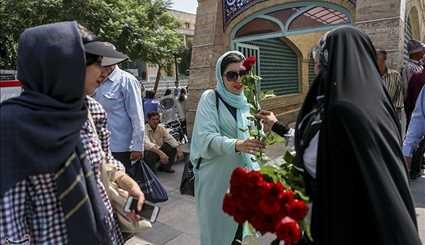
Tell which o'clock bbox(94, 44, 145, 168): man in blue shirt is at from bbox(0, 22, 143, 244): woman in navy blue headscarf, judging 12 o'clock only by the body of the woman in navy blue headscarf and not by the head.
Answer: The man in blue shirt is roughly at 11 o'clock from the woman in navy blue headscarf.

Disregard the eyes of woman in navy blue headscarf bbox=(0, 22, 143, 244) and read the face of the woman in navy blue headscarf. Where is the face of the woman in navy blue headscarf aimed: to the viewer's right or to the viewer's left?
to the viewer's right

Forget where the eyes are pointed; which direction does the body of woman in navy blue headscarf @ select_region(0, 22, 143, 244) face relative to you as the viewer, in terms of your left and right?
facing away from the viewer and to the right of the viewer

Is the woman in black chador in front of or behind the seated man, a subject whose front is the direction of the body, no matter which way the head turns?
in front

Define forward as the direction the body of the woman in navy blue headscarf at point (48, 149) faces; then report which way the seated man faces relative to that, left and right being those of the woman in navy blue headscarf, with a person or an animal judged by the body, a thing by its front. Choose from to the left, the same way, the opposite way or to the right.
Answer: to the right

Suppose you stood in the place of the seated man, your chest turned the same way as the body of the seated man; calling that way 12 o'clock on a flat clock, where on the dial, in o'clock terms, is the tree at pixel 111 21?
The tree is roughly at 7 o'clock from the seated man.

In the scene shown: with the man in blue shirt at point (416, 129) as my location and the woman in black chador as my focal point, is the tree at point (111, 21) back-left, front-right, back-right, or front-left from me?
back-right

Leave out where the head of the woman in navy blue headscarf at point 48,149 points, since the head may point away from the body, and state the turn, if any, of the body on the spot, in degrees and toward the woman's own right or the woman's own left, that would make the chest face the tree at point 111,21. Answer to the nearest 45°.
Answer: approximately 45° to the woman's own left

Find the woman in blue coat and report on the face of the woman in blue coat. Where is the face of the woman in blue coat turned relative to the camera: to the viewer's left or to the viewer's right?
to the viewer's right

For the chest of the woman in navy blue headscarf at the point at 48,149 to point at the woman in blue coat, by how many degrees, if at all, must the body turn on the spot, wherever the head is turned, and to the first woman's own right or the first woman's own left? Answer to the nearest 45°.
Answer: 0° — they already face them

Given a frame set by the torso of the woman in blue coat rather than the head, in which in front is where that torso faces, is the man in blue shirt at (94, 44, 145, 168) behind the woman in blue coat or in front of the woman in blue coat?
behind
